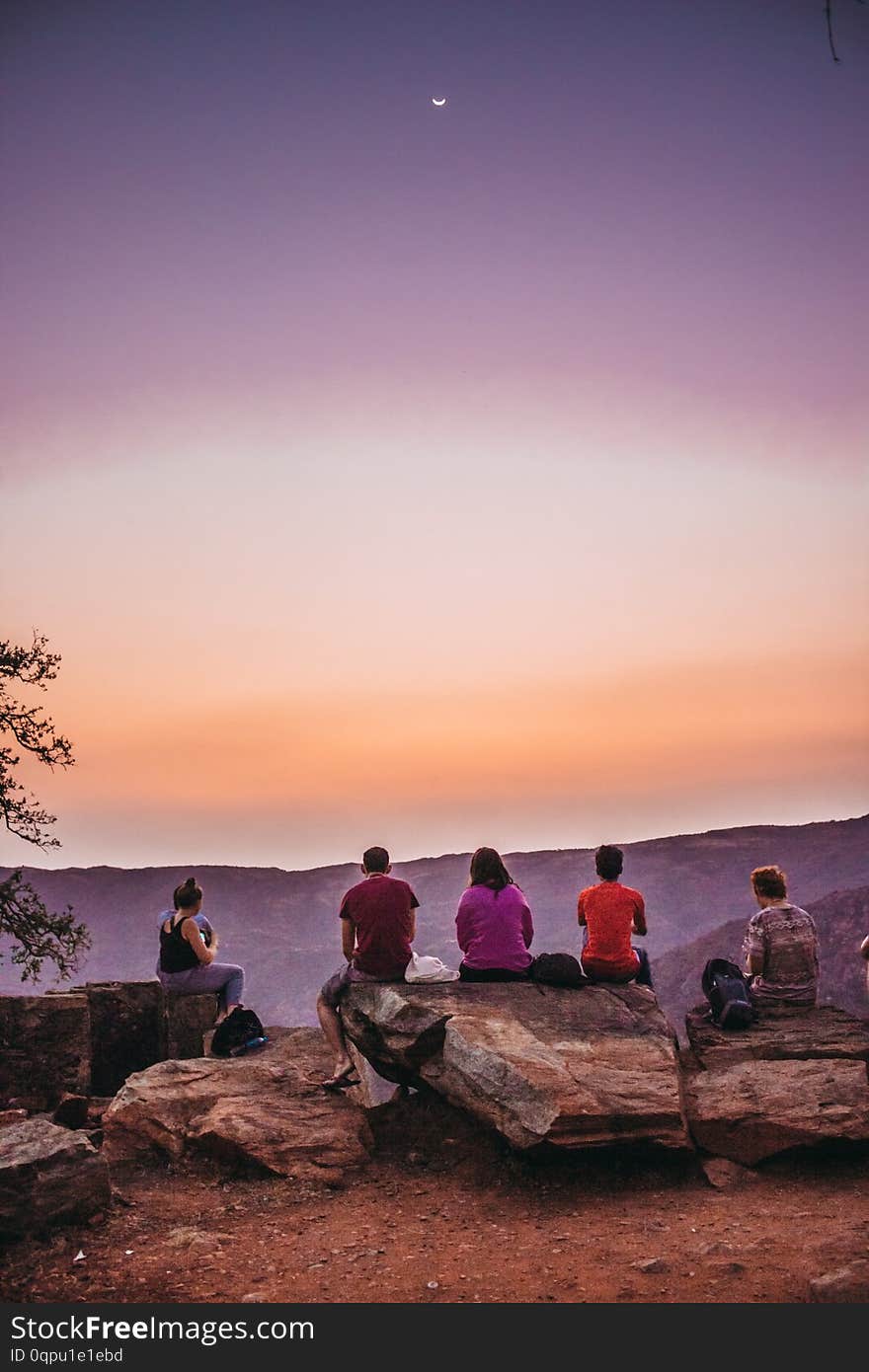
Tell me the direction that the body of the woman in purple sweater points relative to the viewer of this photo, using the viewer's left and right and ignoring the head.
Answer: facing away from the viewer

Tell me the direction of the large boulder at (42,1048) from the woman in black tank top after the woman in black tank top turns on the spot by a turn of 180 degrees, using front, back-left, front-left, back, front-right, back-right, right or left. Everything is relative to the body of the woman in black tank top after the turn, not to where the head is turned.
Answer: front-right

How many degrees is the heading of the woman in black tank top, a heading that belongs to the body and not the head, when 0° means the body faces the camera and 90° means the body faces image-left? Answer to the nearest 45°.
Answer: approximately 225°

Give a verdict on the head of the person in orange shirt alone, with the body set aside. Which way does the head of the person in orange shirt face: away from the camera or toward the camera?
away from the camera

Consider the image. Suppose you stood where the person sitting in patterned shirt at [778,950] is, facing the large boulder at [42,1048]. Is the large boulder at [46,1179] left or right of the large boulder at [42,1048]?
left

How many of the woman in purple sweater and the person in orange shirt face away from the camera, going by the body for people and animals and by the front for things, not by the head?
2

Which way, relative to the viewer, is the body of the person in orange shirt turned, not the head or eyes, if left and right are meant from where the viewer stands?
facing away from the viewer

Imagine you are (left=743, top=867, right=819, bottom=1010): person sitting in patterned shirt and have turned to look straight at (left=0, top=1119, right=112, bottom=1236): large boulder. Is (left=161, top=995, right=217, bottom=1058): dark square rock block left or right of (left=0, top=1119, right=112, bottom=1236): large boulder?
right

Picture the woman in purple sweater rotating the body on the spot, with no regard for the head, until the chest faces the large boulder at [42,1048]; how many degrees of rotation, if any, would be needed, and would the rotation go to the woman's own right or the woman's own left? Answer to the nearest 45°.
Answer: approximately 90° to the woman's own left

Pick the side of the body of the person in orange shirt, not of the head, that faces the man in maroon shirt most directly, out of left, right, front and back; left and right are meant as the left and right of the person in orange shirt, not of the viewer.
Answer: left

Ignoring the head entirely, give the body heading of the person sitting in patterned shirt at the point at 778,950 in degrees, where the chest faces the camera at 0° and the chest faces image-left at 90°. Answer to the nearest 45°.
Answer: approximately 135°

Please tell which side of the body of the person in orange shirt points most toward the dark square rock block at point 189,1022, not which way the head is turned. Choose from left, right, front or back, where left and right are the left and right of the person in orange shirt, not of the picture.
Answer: left
